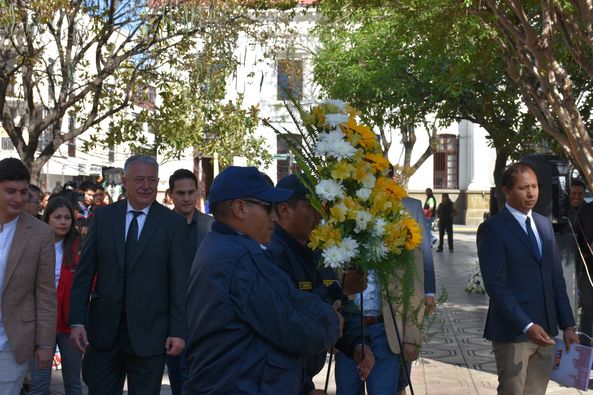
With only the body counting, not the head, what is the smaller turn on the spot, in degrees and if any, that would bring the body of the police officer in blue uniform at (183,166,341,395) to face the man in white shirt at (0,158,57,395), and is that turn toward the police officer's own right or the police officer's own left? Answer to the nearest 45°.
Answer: approximately 135° to the police officer's own left

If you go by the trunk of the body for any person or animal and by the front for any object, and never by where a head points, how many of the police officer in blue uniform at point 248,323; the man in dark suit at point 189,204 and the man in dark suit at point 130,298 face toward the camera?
2

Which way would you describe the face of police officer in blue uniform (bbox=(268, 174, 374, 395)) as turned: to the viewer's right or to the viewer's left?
to the viewer's right

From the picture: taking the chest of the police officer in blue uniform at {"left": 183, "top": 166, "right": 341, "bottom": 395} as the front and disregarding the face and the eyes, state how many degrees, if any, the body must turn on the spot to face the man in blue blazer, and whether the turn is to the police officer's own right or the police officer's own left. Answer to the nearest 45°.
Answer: approximately 45° to the police officer's own left

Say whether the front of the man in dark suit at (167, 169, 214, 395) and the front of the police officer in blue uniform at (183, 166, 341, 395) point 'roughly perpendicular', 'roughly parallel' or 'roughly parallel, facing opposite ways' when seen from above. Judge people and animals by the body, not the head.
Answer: roughly perpendicular

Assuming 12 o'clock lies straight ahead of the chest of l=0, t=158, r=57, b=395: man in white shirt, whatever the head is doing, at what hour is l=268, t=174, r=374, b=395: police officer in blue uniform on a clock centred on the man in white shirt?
The police officer in blue uniform is roughly at 9 o'clock from the man in white shirt.

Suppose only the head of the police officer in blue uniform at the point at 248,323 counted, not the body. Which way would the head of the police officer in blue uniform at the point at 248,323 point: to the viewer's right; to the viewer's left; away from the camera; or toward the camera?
to the viewer's right

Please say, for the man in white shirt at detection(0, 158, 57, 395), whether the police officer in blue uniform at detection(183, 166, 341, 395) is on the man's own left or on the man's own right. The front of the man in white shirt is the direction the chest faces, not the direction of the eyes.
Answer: on the man's own left

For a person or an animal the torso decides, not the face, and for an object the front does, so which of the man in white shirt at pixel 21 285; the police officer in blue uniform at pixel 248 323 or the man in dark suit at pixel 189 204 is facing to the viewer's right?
the police officer in blue uniform

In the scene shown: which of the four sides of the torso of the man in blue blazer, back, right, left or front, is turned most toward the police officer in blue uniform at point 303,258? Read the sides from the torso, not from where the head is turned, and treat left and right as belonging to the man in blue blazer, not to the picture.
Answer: right

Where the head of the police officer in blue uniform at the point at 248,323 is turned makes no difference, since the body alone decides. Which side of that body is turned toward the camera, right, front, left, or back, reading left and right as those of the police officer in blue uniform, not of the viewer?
right

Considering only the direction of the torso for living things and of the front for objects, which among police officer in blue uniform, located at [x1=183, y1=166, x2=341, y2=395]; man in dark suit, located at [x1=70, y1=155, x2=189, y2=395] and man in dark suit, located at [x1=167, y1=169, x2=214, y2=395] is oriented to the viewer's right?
the police officer in blue uniform
